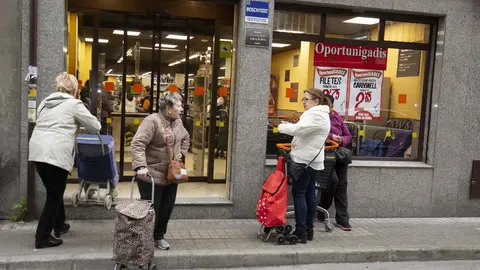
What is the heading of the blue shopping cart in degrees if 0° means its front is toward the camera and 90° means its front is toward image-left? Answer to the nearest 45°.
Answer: approximately 180°

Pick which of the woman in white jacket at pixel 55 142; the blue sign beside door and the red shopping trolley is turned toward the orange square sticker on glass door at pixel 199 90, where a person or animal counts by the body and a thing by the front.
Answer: the woman in white jacket

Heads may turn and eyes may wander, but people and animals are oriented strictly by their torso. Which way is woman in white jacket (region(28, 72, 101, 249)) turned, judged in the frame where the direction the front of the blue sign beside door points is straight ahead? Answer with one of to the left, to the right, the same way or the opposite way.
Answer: the opposite way

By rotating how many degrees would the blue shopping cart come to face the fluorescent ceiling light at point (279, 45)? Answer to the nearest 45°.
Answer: approximately 90° to its right

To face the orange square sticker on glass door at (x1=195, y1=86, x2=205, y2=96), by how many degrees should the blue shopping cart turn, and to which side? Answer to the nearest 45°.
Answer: approximately 45° to its right

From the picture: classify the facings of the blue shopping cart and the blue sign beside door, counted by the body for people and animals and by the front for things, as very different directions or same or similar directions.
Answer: very different directions

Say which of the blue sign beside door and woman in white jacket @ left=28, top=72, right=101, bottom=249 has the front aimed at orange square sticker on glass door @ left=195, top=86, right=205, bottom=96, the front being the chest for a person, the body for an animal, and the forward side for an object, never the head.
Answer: the woman in white jacket

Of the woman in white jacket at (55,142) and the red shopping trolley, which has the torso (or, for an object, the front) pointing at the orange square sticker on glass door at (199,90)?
the woman in white jacket
